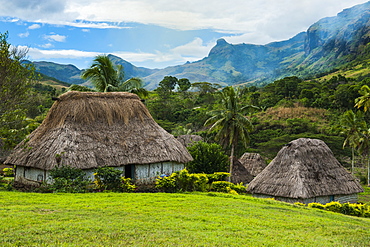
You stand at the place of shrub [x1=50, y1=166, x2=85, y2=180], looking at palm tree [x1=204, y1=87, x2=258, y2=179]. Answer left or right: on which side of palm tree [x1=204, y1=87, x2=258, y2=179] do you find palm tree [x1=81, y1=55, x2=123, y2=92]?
left

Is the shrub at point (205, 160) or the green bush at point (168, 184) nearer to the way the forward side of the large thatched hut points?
the green bush

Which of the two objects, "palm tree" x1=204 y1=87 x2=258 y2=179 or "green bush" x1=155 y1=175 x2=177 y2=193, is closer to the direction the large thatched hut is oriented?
the green bush

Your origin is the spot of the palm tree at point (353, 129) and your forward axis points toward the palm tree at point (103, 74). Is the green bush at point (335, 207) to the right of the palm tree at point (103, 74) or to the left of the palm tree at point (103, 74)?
left

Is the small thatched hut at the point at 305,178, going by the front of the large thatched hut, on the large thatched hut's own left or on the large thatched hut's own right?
on the large thatched hut's own left

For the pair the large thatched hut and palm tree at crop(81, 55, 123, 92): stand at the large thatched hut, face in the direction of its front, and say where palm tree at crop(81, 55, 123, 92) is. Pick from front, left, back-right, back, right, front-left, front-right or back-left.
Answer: back

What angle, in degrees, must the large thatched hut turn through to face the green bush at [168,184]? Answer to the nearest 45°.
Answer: approximately 45° to its left

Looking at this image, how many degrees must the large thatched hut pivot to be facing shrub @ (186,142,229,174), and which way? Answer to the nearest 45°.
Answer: approximately 135° to its left

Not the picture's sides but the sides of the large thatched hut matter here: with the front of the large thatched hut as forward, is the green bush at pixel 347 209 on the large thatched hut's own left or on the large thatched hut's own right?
on the large thatched hut's own left

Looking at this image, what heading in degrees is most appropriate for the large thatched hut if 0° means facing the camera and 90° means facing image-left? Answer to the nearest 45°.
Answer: approximately 0°
